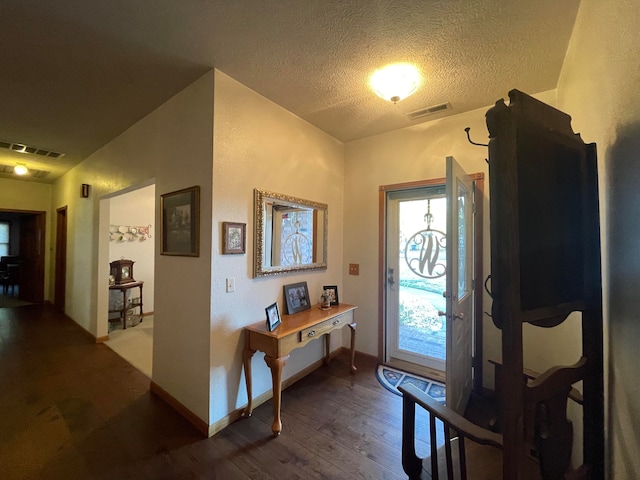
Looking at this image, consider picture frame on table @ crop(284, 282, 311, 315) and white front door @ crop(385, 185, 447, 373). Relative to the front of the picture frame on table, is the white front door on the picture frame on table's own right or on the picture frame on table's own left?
on the picture frame on table's own left

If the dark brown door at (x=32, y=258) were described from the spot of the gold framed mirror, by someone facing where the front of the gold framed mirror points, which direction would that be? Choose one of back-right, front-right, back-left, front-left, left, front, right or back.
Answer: back

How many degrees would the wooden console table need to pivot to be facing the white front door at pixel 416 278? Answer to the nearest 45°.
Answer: approximately 90° to its left

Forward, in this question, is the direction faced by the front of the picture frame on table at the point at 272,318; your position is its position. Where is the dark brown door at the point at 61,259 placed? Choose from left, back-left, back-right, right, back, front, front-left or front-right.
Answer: back

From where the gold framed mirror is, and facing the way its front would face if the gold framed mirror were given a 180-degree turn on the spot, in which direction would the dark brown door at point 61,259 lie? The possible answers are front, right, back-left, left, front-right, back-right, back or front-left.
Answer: front

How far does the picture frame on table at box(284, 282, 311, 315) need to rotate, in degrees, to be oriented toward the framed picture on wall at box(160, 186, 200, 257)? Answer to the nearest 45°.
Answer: approximately 135° to its right

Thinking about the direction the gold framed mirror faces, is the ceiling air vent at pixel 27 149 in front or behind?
behind
